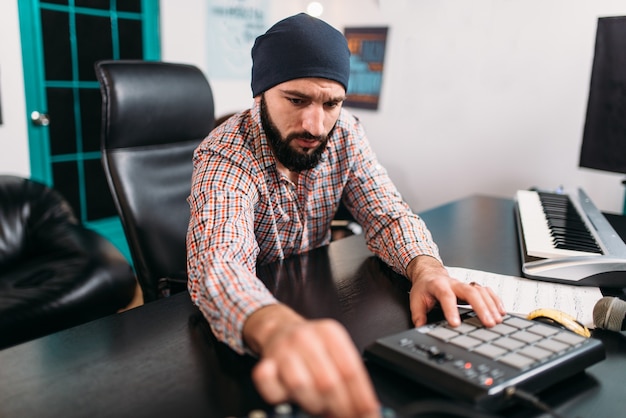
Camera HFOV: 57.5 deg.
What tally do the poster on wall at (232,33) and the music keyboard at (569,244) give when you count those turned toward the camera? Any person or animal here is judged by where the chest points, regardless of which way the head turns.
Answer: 1

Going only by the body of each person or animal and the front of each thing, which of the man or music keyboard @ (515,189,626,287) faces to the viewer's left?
the music keyboard

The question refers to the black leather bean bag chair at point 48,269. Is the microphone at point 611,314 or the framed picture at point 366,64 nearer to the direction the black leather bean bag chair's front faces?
the microphone

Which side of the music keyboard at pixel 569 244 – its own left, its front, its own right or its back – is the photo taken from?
left

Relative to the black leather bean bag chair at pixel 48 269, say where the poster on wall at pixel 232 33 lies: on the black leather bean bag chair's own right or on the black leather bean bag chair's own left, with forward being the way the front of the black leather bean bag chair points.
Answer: on the black leather bean bag chair's own left

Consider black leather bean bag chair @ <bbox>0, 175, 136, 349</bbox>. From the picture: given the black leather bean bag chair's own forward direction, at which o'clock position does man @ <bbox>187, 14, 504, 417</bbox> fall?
The man is roughly at 1 o'clock from the black leather bean bag chair.

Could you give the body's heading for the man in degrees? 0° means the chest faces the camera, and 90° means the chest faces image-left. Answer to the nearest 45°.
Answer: approximately 315°

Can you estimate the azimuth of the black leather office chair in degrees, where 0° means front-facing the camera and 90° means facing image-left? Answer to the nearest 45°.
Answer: approximately 315°

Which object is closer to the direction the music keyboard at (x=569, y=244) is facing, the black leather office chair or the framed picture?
the black leather office chair
